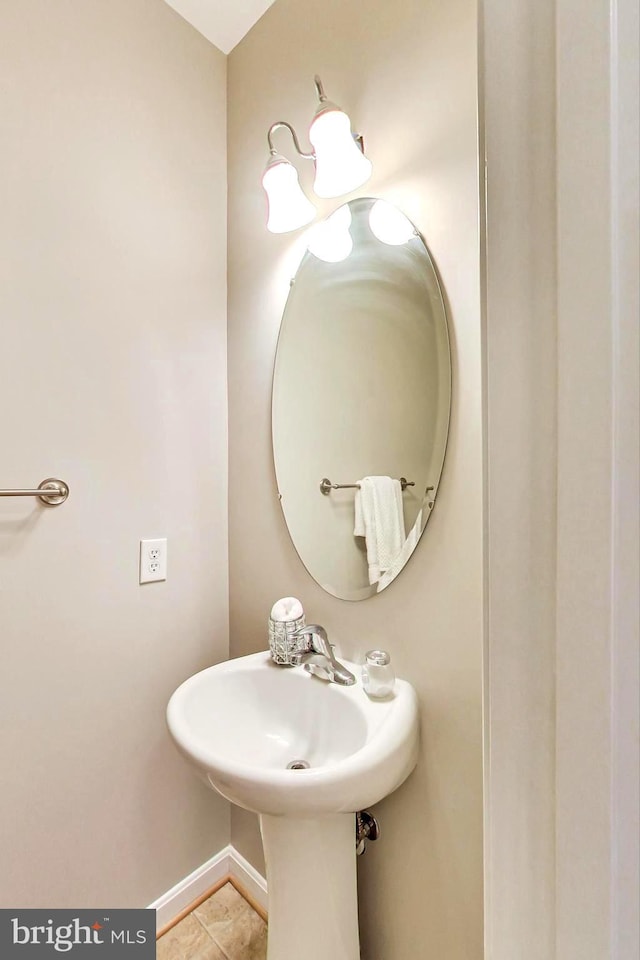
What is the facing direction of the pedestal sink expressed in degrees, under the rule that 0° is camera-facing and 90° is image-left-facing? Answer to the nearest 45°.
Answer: approximately 45°

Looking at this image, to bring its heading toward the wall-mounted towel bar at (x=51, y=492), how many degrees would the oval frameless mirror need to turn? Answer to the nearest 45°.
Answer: approximately 45° to its right

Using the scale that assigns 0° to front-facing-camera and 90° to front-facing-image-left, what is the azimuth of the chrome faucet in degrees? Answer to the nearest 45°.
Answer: approximately 45°
